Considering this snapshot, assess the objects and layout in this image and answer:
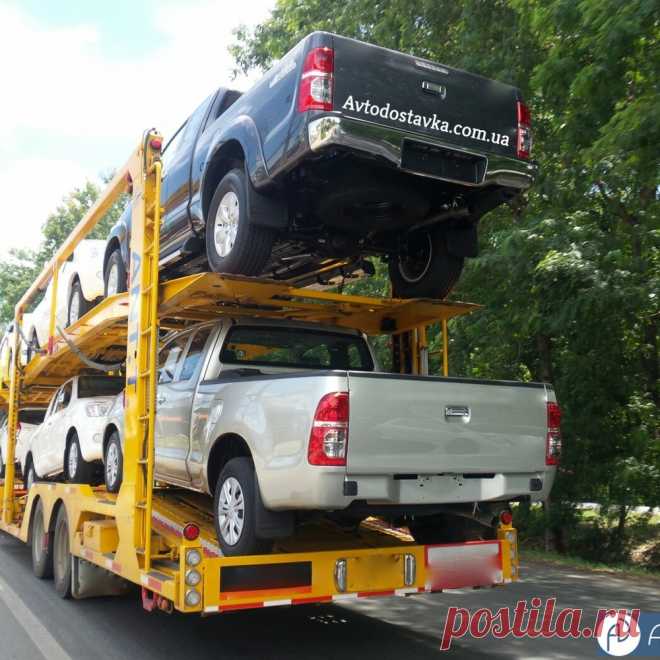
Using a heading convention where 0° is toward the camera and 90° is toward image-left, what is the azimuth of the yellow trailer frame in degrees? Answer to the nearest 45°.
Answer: approximately 135°

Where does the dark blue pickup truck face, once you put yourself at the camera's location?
facing away from the viewer and to the left of the viewer

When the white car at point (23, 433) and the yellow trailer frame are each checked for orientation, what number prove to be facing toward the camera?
0

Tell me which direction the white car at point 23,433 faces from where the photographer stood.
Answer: facing away from the viewer and to the left of the viewer

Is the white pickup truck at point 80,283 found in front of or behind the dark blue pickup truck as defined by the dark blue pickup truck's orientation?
in front

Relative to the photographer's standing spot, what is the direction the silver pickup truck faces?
facing away from the viewer and to the left of the viewer

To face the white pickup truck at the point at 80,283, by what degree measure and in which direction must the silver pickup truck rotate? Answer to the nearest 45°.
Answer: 0° — it already faces it

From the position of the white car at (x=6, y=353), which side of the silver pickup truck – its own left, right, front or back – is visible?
front
